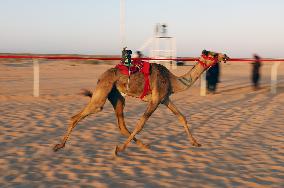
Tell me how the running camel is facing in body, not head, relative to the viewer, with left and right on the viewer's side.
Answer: facing to the right of the viewer

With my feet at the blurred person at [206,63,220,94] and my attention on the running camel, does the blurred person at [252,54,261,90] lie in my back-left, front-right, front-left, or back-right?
back-left

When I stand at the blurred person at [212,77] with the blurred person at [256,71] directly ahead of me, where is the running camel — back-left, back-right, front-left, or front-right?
back-right

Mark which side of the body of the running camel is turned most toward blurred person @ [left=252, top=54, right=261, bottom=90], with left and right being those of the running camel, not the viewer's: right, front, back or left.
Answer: left

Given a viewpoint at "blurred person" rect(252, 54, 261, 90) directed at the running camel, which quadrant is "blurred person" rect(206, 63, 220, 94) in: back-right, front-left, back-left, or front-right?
front-right

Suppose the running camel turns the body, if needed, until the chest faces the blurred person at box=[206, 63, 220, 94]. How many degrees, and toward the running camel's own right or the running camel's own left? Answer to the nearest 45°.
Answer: approximately 90° to the running camel's own left
